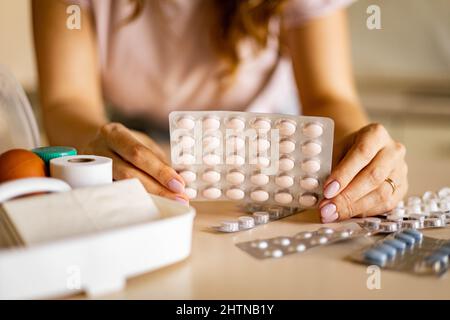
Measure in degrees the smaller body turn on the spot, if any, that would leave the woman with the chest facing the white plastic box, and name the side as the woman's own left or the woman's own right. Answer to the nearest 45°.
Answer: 0° — they already face it

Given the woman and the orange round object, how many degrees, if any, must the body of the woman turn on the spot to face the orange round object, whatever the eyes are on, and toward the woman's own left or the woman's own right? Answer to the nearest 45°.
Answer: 0° — they already face it

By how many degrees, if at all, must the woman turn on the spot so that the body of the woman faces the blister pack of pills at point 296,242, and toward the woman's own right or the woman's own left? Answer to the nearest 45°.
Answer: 0° — they already face it

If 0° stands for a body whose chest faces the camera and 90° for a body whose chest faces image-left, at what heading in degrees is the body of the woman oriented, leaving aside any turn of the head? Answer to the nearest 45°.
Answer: approximately 0°

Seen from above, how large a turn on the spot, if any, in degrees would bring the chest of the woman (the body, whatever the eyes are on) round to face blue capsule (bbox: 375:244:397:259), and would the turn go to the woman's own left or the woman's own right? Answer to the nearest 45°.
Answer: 0° — they already face it
